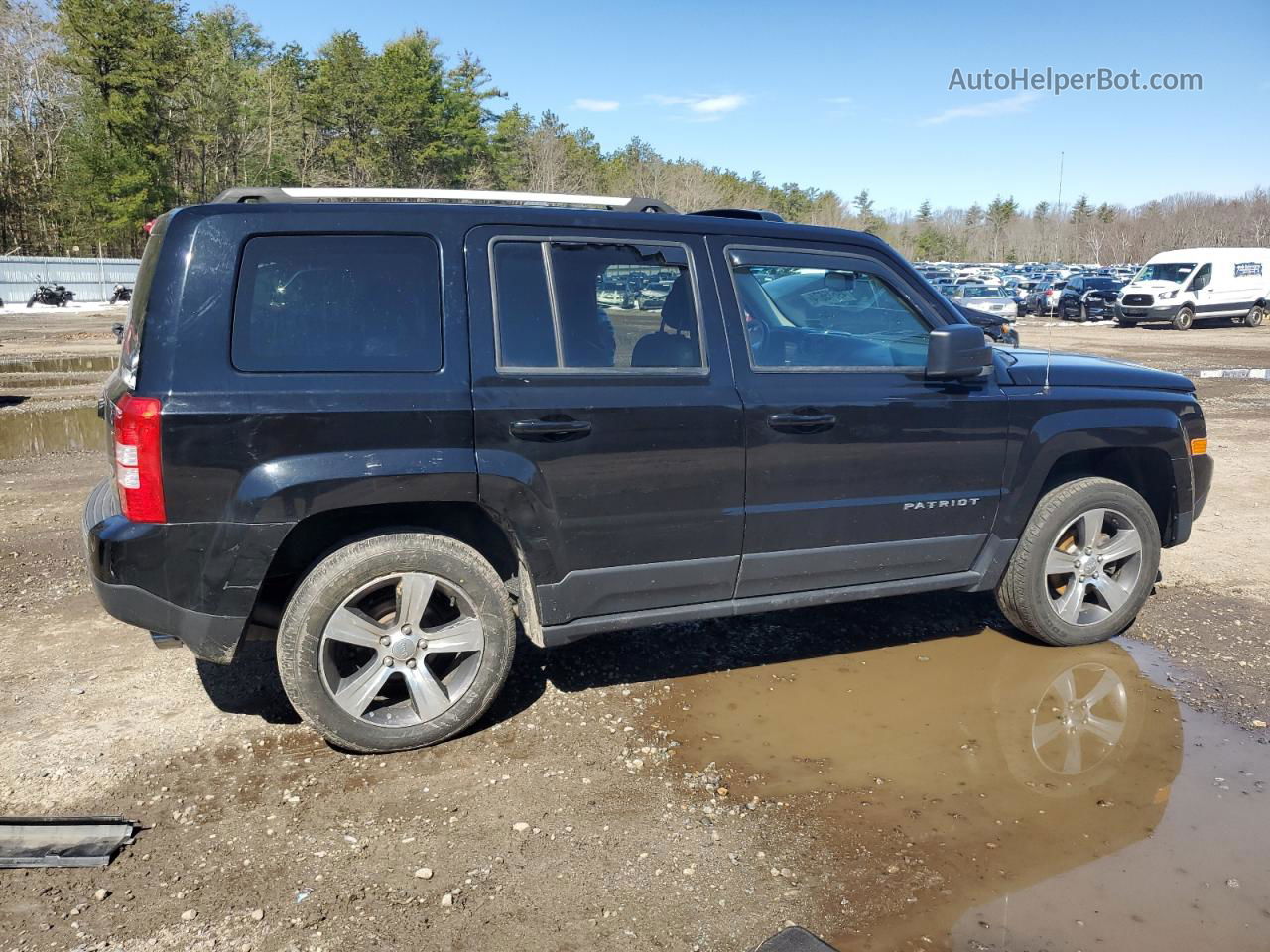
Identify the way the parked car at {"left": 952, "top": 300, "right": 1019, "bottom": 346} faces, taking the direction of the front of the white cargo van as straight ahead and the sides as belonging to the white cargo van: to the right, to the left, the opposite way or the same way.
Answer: to the left

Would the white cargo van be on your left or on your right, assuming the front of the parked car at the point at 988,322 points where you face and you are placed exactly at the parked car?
on your left

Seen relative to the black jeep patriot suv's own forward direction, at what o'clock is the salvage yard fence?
The salvage yard fence is roughly at 8 o'clock from the black jeep patriot suv.

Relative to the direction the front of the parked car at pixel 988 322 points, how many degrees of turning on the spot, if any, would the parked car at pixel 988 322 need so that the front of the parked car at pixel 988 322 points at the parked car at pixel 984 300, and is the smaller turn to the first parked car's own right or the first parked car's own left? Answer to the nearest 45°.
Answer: approximately 135° to the first parked car's own left

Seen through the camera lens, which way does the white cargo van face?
facing the viewer and to the left of the viewer

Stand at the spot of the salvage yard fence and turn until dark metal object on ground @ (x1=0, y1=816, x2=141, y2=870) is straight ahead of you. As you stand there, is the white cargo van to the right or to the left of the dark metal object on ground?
left

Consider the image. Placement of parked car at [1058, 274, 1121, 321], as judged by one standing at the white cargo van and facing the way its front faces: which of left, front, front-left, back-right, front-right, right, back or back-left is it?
right

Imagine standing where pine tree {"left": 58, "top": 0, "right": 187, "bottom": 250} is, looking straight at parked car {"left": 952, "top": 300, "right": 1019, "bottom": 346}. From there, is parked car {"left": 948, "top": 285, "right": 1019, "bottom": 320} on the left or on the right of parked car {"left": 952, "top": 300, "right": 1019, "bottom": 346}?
left

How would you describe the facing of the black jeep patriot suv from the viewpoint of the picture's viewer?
facing to the right of the viewer

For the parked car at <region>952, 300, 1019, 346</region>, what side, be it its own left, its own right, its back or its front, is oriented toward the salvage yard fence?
back

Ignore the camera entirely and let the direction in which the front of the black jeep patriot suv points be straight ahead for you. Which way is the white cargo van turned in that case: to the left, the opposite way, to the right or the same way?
the opposite way

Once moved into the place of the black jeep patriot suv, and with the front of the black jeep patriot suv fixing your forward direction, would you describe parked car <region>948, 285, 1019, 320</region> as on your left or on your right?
on your left

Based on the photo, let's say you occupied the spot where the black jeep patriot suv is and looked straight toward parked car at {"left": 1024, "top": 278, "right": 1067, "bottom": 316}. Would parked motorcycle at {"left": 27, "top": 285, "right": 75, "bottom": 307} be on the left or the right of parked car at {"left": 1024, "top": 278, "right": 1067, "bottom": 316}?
left

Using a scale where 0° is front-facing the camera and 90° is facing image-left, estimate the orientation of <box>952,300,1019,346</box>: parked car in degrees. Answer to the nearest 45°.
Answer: approximately 315°

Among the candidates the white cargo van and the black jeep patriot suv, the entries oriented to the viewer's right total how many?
1

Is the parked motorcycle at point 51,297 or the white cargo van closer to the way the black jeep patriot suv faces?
the white cargo van
